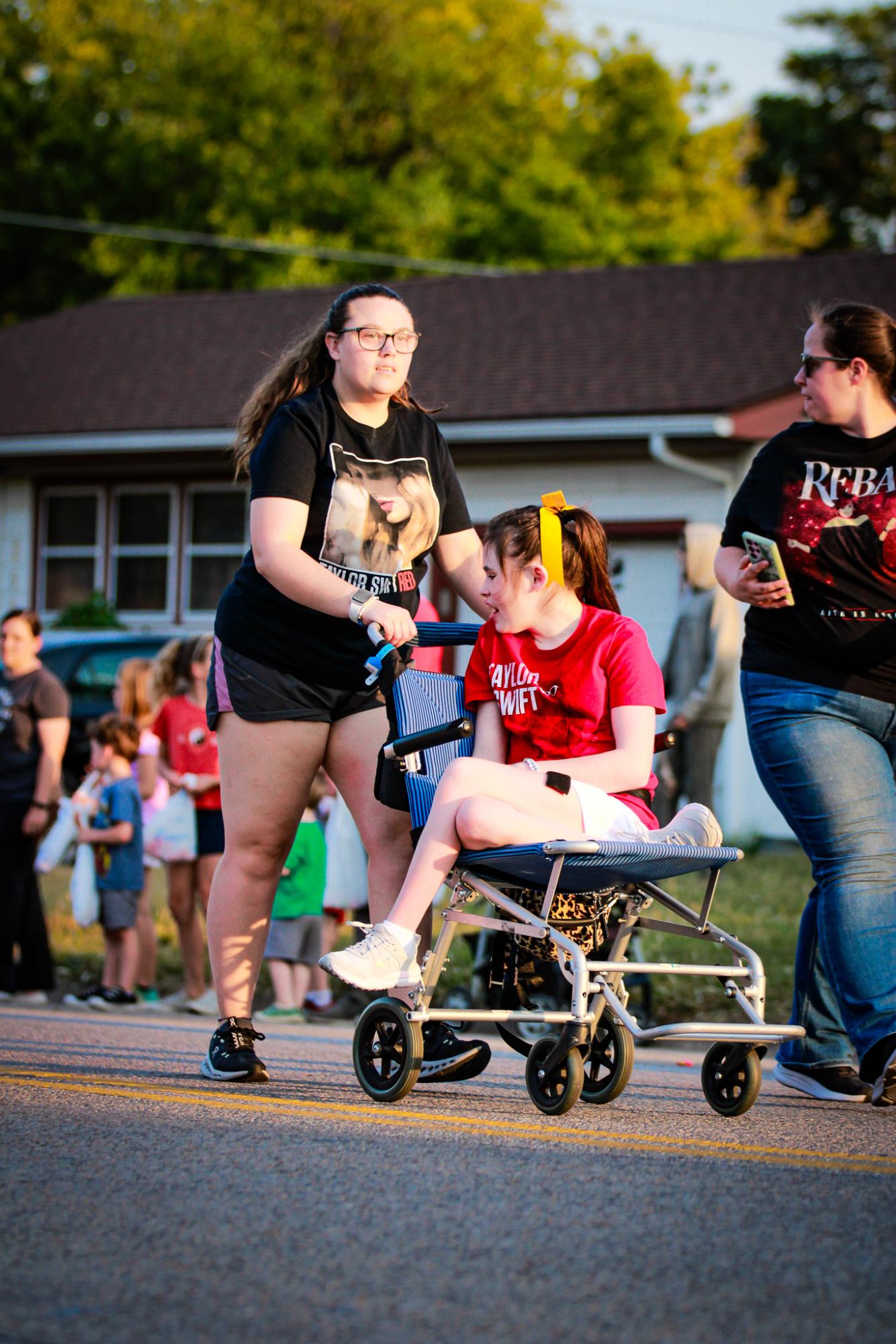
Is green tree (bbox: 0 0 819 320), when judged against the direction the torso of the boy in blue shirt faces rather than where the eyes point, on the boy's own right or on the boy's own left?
on the boy's own right

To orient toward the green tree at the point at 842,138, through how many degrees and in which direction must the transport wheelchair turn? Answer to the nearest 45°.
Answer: approximately 135° to its left

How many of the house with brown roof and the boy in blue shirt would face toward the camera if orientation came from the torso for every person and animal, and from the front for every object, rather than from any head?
1

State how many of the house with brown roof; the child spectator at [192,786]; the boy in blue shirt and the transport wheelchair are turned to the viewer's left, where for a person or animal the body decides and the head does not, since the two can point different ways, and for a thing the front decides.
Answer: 1

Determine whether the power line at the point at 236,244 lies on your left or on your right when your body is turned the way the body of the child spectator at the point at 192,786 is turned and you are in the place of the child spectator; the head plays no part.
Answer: on your left

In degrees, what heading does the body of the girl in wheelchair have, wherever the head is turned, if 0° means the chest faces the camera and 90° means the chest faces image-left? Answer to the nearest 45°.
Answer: approximately 45°

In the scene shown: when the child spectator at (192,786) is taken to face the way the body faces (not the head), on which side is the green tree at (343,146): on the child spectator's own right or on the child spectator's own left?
on the child spectator's own left

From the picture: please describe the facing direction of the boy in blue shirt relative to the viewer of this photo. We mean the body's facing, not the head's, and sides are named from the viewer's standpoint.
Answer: facing to the left of the viewer

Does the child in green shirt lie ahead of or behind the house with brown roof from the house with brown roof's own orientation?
ahead

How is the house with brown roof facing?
toward the camera
